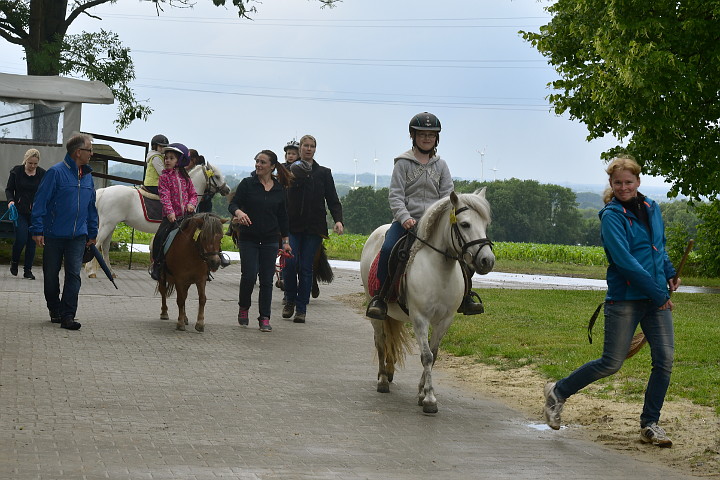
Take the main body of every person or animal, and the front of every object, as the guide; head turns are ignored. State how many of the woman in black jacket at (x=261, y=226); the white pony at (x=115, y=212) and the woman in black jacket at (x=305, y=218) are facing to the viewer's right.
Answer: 1

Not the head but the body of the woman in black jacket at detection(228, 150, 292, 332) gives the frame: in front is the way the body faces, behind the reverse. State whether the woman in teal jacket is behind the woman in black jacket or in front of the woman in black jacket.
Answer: in front

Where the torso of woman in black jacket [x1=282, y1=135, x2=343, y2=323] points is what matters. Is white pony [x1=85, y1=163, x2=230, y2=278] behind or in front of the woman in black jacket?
behind

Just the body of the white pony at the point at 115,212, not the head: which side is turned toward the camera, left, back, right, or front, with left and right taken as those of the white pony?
right

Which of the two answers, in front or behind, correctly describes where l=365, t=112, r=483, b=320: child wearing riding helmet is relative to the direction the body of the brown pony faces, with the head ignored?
in front

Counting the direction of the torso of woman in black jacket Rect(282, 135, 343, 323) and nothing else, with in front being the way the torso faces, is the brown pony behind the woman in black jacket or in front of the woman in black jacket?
in front

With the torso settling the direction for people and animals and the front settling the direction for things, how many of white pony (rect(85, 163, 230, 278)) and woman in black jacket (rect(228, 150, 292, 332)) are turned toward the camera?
1

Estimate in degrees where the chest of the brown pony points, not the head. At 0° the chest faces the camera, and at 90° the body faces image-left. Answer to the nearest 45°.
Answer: approximately 315°

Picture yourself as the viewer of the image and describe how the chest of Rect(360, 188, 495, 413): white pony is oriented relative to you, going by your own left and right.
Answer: facing the viewer and to the right of the viewer

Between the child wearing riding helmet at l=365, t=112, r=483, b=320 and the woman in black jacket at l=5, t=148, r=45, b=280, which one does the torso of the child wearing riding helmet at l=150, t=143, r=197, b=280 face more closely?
the child wearing riding helmet

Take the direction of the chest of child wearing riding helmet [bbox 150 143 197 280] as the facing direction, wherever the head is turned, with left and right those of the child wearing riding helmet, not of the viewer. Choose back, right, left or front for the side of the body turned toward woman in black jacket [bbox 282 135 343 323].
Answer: left

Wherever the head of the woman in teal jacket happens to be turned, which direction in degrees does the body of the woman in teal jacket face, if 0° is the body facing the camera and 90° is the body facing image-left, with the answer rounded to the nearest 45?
approximately 315°

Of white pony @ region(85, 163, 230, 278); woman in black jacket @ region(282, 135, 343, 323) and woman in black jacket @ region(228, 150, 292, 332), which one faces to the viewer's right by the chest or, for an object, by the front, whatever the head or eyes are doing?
the white pony

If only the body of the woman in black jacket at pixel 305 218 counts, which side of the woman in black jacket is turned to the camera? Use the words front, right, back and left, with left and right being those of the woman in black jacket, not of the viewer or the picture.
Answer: front

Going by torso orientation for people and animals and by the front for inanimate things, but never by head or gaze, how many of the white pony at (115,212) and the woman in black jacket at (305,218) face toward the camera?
1
